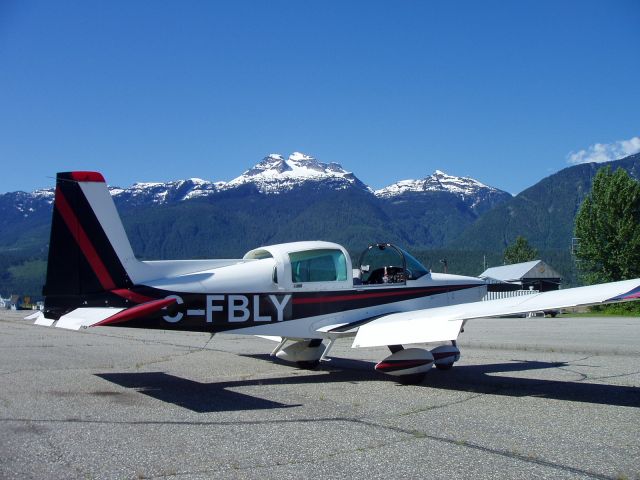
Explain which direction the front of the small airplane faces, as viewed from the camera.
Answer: facing away from the viewer and to the right of the viewer
